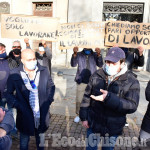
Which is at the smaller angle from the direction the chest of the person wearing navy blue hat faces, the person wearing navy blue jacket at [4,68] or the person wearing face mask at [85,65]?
the person wearing navy blue jacket

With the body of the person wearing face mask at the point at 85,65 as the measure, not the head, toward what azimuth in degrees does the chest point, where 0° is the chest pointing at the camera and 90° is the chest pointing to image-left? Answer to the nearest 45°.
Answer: approximately 0°

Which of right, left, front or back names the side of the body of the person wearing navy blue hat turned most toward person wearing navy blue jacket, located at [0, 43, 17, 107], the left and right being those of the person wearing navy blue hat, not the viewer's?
right

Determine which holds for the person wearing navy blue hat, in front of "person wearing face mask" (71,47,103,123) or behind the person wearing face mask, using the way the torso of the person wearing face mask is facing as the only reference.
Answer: in front

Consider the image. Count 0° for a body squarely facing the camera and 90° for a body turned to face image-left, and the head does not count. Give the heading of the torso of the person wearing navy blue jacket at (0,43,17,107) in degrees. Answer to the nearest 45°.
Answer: approximately 0°

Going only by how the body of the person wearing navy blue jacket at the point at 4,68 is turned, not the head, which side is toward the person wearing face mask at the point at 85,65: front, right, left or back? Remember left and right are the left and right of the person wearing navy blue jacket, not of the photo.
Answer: left

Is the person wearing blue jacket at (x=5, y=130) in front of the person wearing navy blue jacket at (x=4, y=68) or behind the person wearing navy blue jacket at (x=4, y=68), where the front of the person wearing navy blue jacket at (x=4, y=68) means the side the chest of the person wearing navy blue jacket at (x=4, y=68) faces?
in front

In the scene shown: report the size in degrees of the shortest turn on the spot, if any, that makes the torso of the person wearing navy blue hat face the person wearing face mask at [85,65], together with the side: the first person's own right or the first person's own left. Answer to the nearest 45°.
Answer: approximately 135° to the first person's own right

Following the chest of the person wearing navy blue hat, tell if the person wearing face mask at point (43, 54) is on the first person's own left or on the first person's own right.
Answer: on the first person's own right

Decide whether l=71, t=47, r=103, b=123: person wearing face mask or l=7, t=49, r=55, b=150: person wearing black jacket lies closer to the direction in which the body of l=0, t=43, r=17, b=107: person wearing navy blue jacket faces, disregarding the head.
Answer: the person wearing black jacket

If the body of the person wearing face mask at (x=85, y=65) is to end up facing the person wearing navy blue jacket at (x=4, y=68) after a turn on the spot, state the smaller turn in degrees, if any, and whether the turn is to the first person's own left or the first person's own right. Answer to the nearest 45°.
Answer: approximately 45° to the first person's own right
